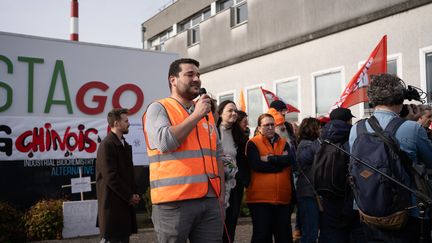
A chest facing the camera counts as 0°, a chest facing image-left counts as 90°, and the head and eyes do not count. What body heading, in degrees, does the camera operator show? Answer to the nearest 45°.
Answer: approximately 225°

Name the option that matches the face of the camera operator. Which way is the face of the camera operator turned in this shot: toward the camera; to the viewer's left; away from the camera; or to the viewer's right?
away from the camera

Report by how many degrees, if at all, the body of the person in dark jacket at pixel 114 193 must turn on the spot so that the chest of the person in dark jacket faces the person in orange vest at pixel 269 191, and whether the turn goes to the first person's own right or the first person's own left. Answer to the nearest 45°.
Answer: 0° — they already face them

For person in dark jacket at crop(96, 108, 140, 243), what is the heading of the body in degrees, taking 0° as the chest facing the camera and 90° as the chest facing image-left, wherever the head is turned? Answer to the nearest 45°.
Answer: approximately 270°

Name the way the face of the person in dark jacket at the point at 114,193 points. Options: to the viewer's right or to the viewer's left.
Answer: to the viewer's right

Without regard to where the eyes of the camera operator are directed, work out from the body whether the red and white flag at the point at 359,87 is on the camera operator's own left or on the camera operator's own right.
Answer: on the camera operator's own left
